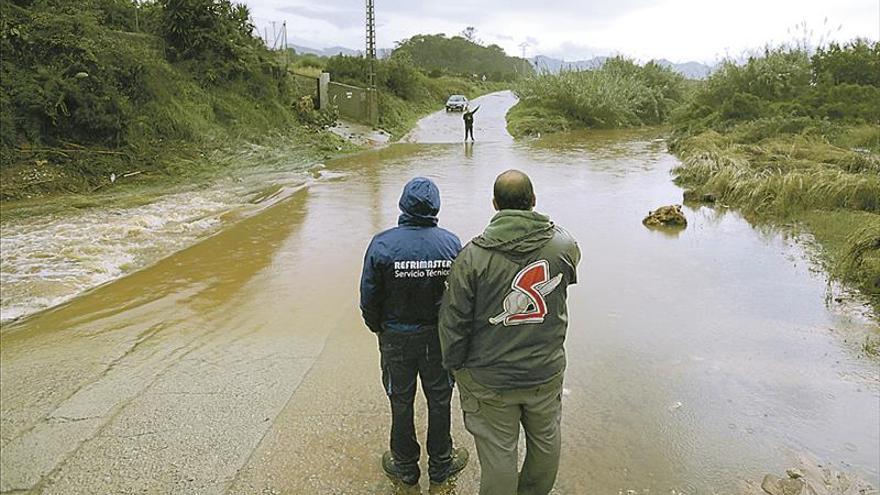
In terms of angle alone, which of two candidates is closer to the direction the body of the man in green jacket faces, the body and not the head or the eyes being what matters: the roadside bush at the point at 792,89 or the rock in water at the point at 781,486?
the roadside bush

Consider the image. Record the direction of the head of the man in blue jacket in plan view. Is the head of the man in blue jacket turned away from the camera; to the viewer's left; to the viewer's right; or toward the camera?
away from the camera

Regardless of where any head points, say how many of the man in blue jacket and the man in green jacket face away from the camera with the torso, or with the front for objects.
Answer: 2

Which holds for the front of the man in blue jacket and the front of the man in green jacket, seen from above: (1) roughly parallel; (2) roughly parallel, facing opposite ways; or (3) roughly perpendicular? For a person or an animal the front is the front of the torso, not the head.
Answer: roughly parallel

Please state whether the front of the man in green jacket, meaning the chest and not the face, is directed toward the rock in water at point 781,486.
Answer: no

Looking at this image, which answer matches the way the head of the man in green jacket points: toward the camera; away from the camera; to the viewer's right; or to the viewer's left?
away from the camera

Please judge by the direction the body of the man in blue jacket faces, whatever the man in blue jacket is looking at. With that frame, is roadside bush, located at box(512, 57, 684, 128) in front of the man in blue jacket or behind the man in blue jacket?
in front

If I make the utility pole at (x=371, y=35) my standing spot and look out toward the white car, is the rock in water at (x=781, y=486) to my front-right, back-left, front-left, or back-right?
back-right

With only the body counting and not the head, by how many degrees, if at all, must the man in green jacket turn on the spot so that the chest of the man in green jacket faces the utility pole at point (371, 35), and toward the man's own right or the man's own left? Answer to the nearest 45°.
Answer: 0° — they already face it

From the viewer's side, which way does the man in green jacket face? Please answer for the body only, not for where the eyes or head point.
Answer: away from the camera

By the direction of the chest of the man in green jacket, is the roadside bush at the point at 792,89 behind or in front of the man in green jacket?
in front

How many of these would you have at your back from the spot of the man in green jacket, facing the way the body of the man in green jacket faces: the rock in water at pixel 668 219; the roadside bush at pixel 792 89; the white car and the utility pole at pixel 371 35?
0

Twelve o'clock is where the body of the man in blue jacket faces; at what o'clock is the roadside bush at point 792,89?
The roadside bush is roughly at 1 o'clock from the man in blue jacket.

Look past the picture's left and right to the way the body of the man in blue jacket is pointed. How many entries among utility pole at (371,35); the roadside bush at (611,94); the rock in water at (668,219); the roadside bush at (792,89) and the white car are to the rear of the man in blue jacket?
0

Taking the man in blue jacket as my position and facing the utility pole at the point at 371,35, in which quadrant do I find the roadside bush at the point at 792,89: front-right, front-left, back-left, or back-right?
front-right

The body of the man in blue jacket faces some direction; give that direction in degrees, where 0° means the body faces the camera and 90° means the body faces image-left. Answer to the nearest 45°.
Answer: approximately 180°

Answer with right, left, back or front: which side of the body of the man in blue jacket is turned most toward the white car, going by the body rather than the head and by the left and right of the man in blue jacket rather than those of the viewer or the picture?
front

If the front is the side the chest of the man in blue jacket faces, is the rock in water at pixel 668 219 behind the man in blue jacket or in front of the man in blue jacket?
in front
